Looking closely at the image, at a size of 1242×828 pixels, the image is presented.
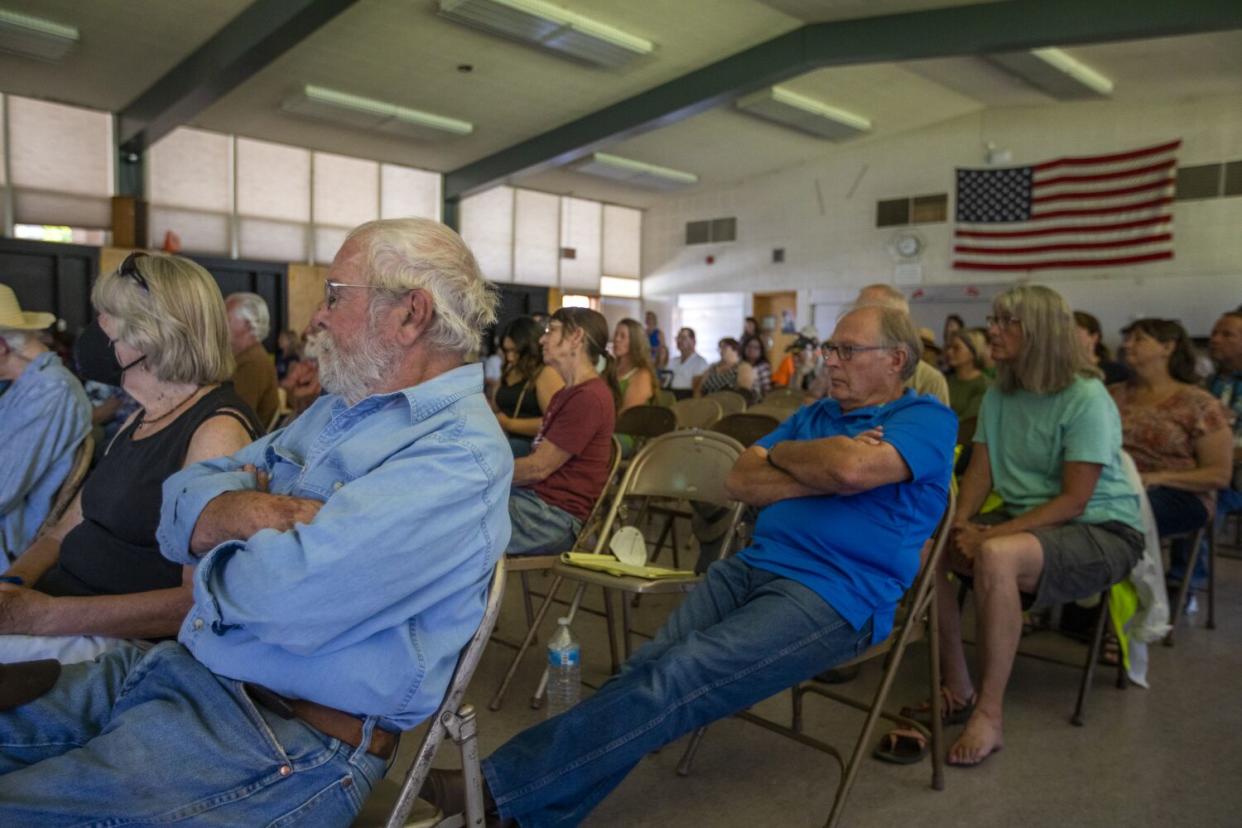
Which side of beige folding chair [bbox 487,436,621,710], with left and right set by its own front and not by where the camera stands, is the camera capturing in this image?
left

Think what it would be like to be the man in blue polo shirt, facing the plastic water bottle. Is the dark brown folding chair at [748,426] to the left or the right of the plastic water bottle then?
right

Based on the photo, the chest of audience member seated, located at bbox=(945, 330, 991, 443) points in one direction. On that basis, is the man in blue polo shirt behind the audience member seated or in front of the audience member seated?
in front

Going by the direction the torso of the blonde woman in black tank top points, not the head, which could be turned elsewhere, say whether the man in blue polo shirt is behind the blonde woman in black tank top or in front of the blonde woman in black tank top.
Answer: behind

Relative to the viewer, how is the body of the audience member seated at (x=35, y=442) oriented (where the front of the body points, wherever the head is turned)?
to the viewer's left

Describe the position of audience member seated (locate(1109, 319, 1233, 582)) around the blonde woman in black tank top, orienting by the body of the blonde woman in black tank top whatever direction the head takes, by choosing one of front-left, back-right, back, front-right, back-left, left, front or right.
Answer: back

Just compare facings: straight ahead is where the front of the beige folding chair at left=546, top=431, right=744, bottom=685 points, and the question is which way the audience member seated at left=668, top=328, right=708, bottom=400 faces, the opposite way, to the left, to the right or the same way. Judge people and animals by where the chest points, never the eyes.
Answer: the same way

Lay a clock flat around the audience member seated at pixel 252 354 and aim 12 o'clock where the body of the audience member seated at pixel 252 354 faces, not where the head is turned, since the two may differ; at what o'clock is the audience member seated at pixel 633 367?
the audience member seated at pixel 633 367 is roughly at 5 o'clock from the audience member seated at pixel 252 354.

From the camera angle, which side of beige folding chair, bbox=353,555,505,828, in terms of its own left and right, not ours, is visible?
left

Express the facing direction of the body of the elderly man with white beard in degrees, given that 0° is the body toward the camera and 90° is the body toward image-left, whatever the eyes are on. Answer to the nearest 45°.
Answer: approximately 90°

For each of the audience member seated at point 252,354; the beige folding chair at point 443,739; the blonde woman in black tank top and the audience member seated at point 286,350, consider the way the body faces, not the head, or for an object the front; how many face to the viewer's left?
4

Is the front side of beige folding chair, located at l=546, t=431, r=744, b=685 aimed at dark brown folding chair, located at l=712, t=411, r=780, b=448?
no
